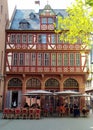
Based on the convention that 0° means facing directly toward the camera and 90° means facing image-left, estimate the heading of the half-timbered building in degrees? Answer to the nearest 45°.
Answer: approximately 0°
